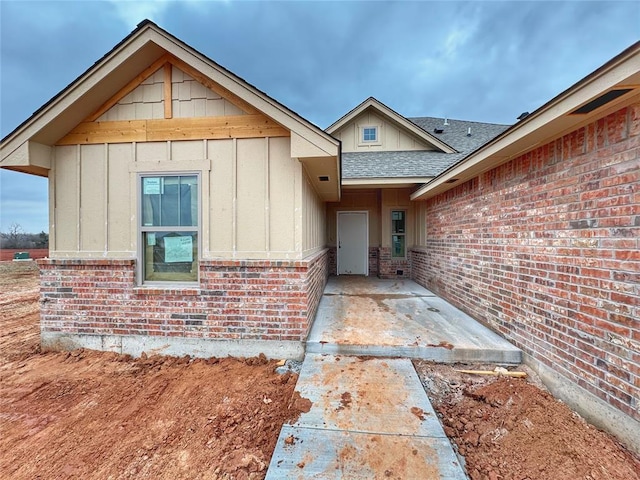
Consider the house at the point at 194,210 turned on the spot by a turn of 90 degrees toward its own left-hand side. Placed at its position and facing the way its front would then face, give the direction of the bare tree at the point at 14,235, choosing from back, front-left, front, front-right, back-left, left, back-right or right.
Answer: back-left

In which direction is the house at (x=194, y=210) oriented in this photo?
toward the camera
